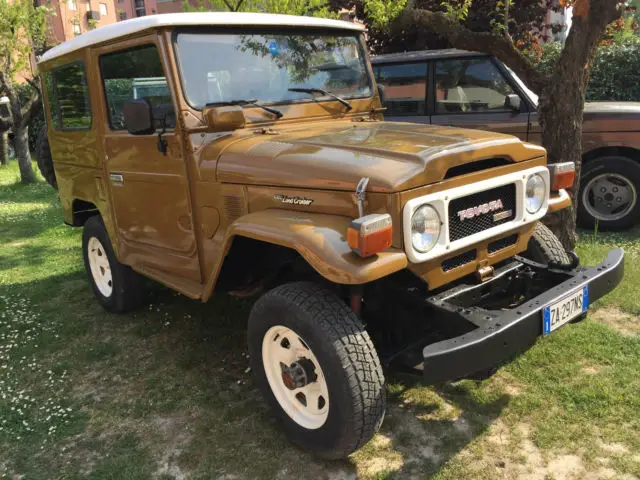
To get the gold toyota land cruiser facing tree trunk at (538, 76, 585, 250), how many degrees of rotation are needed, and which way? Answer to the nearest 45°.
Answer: approximately 90° to its left

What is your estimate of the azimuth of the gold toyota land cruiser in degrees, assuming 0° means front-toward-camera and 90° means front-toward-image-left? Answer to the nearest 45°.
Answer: approximately 315°

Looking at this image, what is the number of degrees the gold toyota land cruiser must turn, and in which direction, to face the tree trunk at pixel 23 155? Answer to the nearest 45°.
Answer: approximately 180°
